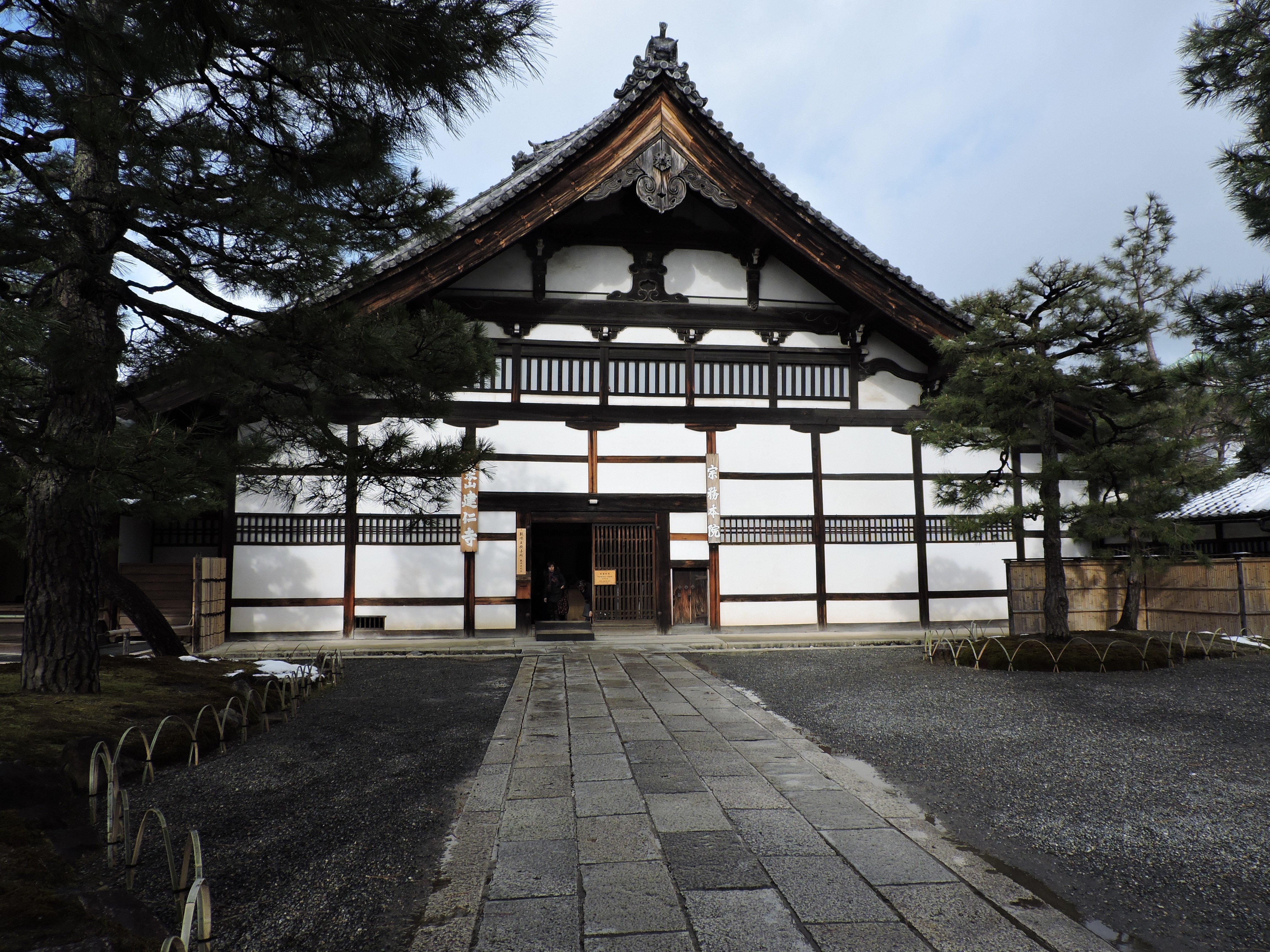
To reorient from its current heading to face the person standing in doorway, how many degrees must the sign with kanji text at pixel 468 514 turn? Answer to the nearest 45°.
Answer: approximately 135° to its left

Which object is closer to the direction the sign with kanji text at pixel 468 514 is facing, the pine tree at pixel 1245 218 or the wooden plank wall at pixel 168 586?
the pine tree

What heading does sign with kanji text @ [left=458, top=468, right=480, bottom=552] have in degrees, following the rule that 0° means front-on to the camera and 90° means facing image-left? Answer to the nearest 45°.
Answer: approximately 0°

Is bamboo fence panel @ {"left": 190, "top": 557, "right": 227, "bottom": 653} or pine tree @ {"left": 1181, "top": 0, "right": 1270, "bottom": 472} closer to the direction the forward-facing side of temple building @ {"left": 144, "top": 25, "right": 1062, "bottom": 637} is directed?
the pine tree

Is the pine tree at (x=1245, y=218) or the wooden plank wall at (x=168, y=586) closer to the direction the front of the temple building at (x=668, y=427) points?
the pine tree

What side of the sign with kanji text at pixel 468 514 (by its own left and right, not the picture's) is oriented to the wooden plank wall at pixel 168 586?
right

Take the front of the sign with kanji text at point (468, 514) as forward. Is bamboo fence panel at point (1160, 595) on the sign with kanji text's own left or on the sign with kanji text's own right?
on the sign with kanji text's own left

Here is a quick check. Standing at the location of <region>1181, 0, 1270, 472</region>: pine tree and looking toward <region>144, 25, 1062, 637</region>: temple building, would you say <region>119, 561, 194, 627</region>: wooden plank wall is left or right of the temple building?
left

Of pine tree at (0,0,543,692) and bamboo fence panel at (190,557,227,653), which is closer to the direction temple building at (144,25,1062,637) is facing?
the pine tree
